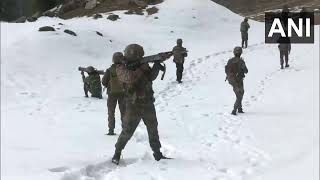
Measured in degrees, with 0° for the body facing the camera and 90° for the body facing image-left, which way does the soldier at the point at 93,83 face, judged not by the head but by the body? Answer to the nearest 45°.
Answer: approximately 90°

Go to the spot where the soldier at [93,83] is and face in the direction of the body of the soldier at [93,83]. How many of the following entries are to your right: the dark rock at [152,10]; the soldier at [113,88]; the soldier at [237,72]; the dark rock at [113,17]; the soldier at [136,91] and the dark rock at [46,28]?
3

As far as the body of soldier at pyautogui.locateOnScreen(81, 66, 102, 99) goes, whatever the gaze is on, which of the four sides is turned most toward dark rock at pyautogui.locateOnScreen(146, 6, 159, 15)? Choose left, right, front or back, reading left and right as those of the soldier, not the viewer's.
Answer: right

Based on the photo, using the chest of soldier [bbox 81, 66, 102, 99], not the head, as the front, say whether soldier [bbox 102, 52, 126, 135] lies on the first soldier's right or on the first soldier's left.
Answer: on the first soldier's left

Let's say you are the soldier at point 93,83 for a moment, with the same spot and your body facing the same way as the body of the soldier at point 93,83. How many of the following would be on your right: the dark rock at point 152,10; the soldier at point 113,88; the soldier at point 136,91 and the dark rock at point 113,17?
2

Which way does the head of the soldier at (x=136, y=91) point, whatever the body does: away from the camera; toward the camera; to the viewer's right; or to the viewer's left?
away from the camera
